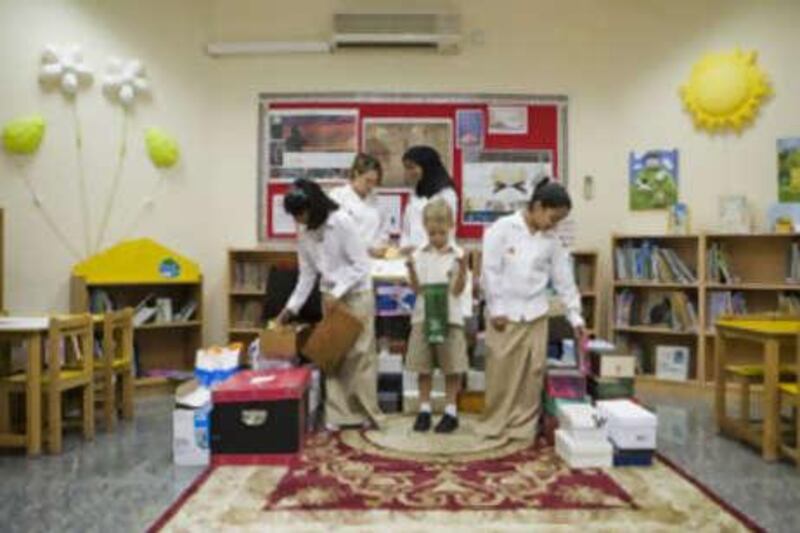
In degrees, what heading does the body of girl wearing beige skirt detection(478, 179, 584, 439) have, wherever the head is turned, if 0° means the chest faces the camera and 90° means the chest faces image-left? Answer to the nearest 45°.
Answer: approximately 315°

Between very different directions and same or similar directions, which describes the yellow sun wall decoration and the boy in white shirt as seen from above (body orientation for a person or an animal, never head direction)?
same or similar directions

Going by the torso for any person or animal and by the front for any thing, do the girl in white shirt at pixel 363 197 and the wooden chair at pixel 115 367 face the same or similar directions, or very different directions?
very different directions

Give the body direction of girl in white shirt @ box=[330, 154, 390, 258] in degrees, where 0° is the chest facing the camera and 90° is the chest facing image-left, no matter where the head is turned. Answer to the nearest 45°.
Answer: approximately 315°

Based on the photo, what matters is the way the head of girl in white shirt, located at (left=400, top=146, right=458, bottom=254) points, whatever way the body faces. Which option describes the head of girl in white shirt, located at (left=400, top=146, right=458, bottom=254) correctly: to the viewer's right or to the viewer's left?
to the viewer's left

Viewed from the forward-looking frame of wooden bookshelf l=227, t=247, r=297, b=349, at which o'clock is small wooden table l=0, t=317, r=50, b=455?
The small wooden table is roughly at 1 o'clock from the wooden bookshelf.

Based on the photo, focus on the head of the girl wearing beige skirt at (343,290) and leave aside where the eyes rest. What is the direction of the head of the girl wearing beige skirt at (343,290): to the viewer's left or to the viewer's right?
to the viewer's left

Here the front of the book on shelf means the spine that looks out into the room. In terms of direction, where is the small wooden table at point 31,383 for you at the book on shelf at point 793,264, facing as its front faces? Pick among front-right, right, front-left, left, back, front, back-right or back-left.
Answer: front-right

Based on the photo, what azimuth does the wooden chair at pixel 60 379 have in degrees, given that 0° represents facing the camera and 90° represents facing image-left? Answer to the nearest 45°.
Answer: approximately 135°

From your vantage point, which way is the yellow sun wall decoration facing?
toward the camera

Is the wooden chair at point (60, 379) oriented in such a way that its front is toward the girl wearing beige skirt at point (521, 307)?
no

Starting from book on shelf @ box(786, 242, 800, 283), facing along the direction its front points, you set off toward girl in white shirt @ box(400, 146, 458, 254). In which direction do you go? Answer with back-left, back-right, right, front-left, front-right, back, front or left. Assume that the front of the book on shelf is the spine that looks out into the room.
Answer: front-right

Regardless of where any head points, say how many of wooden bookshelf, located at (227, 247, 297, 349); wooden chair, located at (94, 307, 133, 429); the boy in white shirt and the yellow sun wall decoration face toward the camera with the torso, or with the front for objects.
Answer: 3

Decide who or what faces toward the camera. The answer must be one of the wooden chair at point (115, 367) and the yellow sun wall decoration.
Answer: the yellow sun wall decoration

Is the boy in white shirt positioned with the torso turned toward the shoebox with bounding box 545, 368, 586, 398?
no

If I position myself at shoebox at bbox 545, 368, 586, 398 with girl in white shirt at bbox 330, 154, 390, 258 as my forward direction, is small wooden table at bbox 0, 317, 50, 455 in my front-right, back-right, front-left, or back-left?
front-left

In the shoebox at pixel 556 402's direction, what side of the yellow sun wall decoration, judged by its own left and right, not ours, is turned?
front

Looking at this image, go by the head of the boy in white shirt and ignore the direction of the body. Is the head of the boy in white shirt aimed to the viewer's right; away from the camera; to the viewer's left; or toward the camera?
toward the camera

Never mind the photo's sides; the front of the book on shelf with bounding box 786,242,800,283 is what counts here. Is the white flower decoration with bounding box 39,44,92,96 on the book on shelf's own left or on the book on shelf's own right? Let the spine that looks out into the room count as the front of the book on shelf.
on the book on shelf's own right

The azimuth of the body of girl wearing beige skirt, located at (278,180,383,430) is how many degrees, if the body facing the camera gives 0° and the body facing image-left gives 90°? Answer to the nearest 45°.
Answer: approximately 45°

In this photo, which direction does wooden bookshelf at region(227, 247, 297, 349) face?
toward the camera
